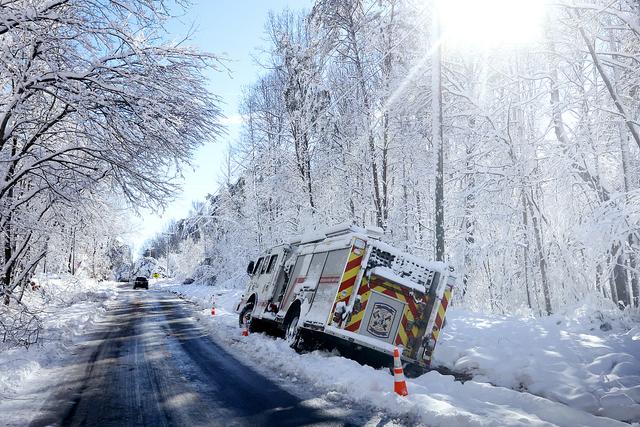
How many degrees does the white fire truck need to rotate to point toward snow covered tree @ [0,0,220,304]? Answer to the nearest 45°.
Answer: approximately 90° to its left

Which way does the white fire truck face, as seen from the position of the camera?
facing away from the viewer and to the left of the viewer
